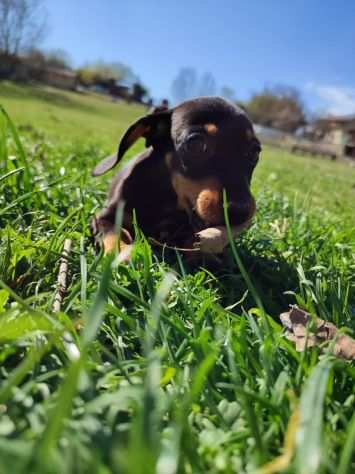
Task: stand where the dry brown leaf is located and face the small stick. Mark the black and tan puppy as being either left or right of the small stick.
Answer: right

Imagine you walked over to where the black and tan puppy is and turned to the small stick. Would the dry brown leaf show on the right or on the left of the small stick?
left

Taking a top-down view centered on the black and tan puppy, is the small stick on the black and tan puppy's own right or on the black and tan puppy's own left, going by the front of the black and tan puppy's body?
on the black and tan puppy's own right

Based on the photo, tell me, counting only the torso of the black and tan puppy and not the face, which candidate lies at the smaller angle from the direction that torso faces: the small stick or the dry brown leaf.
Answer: the dry brown leaf

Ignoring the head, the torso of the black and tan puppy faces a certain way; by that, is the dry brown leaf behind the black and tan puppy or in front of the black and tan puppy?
in front

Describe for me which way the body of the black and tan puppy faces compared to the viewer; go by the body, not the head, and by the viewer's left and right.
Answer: facing the viewer and to the right of the viewer
